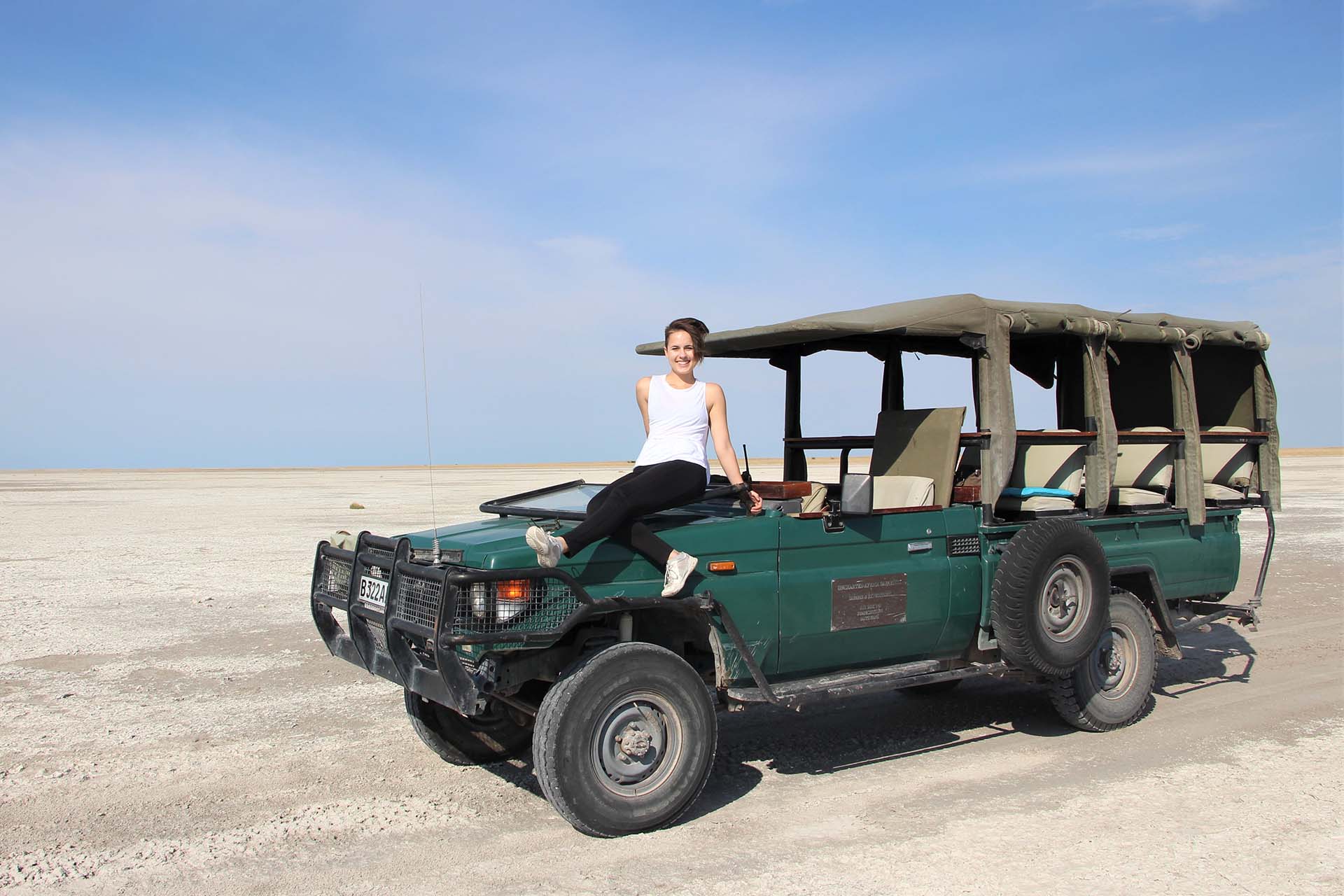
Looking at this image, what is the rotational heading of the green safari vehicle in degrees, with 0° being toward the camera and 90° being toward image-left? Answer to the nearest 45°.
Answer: approximately 45°
